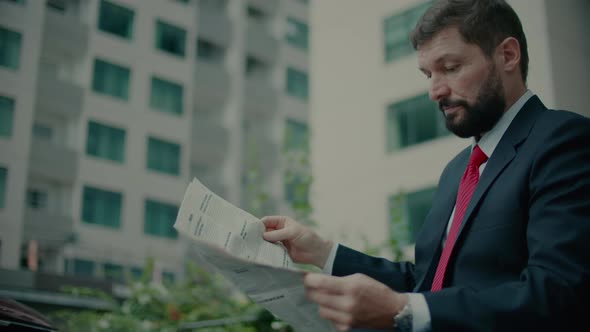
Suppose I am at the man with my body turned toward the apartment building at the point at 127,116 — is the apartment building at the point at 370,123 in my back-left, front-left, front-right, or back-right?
front-right

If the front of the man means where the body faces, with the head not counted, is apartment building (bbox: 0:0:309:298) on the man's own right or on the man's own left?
on the man's own right

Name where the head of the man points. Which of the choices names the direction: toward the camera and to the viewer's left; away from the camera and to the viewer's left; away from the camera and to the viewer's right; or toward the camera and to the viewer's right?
toward the camera and to the viewer's left

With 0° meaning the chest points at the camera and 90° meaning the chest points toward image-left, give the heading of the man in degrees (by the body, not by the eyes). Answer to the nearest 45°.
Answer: approximately 45°

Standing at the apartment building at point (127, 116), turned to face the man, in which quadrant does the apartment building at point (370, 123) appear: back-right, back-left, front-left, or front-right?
front-left

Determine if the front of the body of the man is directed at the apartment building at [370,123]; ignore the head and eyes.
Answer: no

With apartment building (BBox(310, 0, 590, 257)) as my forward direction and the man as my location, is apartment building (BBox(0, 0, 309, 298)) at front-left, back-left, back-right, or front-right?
front-left
